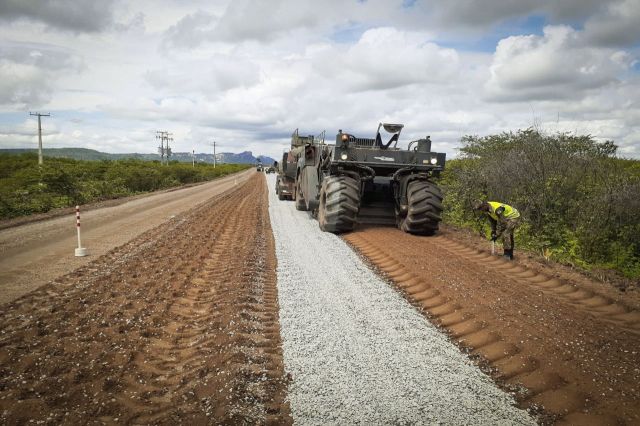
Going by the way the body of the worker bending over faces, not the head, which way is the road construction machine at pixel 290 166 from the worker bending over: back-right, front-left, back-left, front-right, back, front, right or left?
front-right

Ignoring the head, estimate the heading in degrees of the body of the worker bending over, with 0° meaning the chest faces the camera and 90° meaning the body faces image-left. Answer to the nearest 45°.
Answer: approximately 90°
